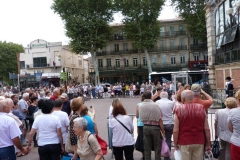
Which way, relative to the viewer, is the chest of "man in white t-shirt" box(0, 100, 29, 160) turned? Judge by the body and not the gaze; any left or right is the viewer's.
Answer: facing away from the viewer and to the right of the viewer

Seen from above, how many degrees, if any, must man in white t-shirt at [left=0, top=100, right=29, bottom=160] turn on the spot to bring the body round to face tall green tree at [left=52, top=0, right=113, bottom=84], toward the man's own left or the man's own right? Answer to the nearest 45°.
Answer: approximately 45° to the man's own left

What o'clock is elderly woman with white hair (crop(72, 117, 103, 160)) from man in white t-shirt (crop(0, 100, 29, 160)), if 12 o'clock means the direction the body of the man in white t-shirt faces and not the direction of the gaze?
The elderly woman with white hair is roughly at 3 o'clock from the man in white t-shirt.

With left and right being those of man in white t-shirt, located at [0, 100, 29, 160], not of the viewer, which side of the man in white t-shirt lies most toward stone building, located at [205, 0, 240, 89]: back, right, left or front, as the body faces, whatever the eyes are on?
front

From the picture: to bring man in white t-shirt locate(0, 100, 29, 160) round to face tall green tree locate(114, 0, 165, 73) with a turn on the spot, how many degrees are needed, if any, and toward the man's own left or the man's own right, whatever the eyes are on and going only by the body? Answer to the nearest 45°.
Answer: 0° — they already face it

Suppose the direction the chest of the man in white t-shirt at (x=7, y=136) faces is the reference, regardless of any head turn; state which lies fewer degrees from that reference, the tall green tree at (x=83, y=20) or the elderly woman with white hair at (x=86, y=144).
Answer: the tall green tree

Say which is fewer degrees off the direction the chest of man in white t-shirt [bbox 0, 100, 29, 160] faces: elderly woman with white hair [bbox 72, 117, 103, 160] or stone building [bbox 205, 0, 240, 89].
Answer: the stone building

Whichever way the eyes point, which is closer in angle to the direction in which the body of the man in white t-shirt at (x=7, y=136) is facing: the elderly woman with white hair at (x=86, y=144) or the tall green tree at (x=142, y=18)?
the tall green tree
